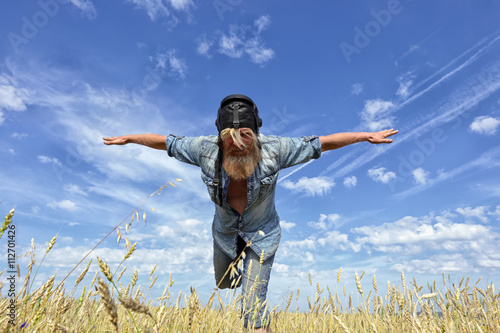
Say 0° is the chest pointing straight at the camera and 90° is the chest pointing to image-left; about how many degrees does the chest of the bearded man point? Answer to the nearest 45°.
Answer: approximately 0°
